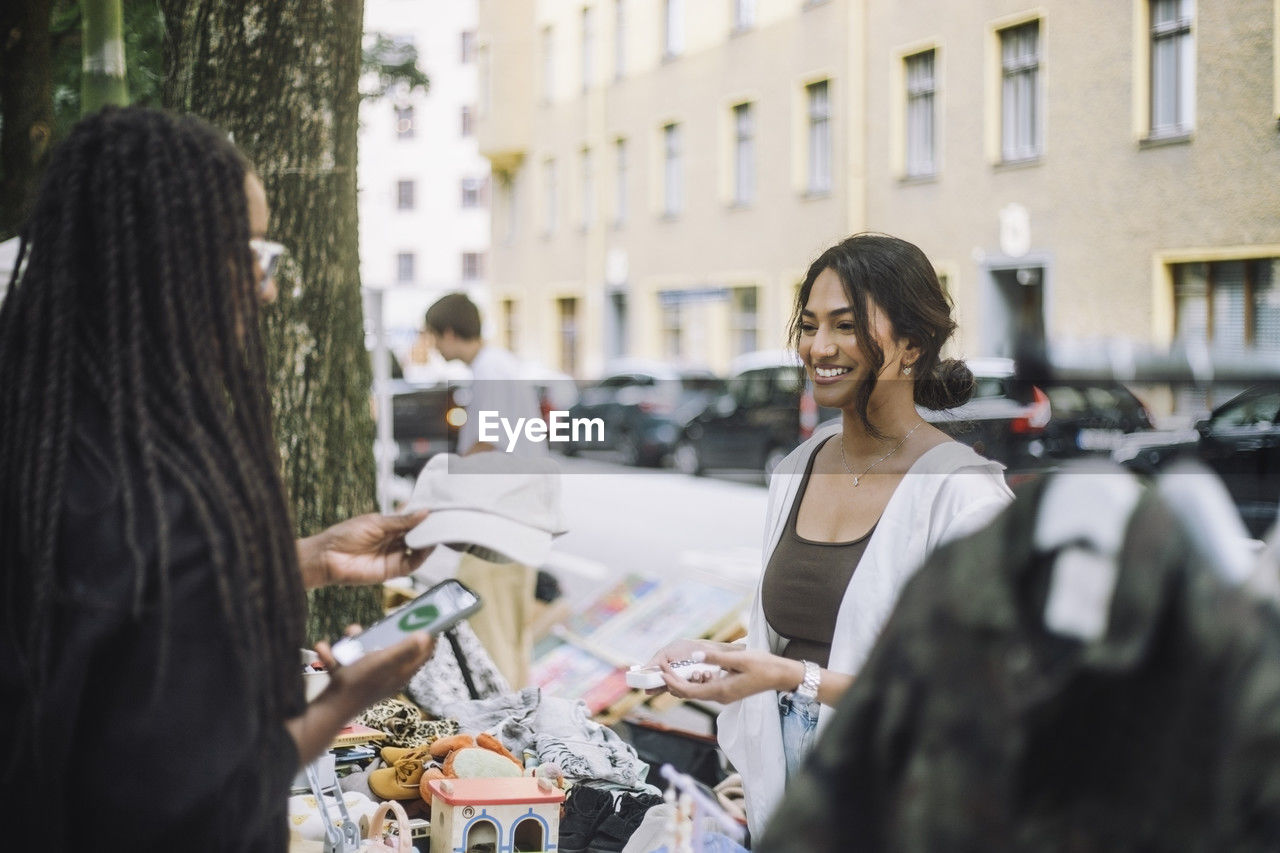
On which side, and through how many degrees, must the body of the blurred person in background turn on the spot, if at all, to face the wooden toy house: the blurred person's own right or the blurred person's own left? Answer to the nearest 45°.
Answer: approximately 90° to the blurred person's own left

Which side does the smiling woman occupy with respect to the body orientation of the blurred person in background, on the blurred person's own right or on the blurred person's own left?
on the blurred person's own left

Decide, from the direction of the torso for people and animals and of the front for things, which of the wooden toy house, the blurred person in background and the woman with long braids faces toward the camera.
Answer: the wooden toy house

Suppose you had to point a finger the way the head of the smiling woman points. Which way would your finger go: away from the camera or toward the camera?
toward the camera

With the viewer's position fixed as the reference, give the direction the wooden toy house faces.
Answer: facing the viewer

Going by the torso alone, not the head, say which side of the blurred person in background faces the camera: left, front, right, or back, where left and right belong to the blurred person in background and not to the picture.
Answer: left

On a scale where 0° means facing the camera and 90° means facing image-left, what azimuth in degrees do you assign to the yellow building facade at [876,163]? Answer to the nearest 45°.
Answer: approximately 45°

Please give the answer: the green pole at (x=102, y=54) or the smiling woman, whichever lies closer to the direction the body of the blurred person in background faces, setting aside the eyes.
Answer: the green pole

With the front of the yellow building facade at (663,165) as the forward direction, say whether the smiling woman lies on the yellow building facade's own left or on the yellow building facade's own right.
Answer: on the yellow building facade's own left

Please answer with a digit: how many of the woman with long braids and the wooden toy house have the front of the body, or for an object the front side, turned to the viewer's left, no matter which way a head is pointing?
0

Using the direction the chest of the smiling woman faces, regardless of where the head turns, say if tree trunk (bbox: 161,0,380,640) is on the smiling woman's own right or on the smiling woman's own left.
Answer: on the smiling woman's own right

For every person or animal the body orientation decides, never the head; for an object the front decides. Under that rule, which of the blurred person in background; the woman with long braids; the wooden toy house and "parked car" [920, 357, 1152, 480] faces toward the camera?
the wooden toy house

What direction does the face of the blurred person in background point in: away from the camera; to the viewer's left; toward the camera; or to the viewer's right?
to the viewer's left

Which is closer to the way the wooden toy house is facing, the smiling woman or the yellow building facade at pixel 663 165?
the smiling woman

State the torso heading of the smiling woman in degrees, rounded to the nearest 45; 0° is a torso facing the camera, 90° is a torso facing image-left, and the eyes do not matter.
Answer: approximately 45°

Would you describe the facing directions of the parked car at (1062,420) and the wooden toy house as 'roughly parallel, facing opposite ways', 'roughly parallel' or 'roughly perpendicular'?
roughly parallel, facing opposite ways

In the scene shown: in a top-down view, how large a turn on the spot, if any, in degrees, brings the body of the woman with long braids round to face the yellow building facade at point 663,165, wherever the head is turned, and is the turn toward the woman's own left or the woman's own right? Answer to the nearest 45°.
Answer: approximately 45° to the woman's own left
